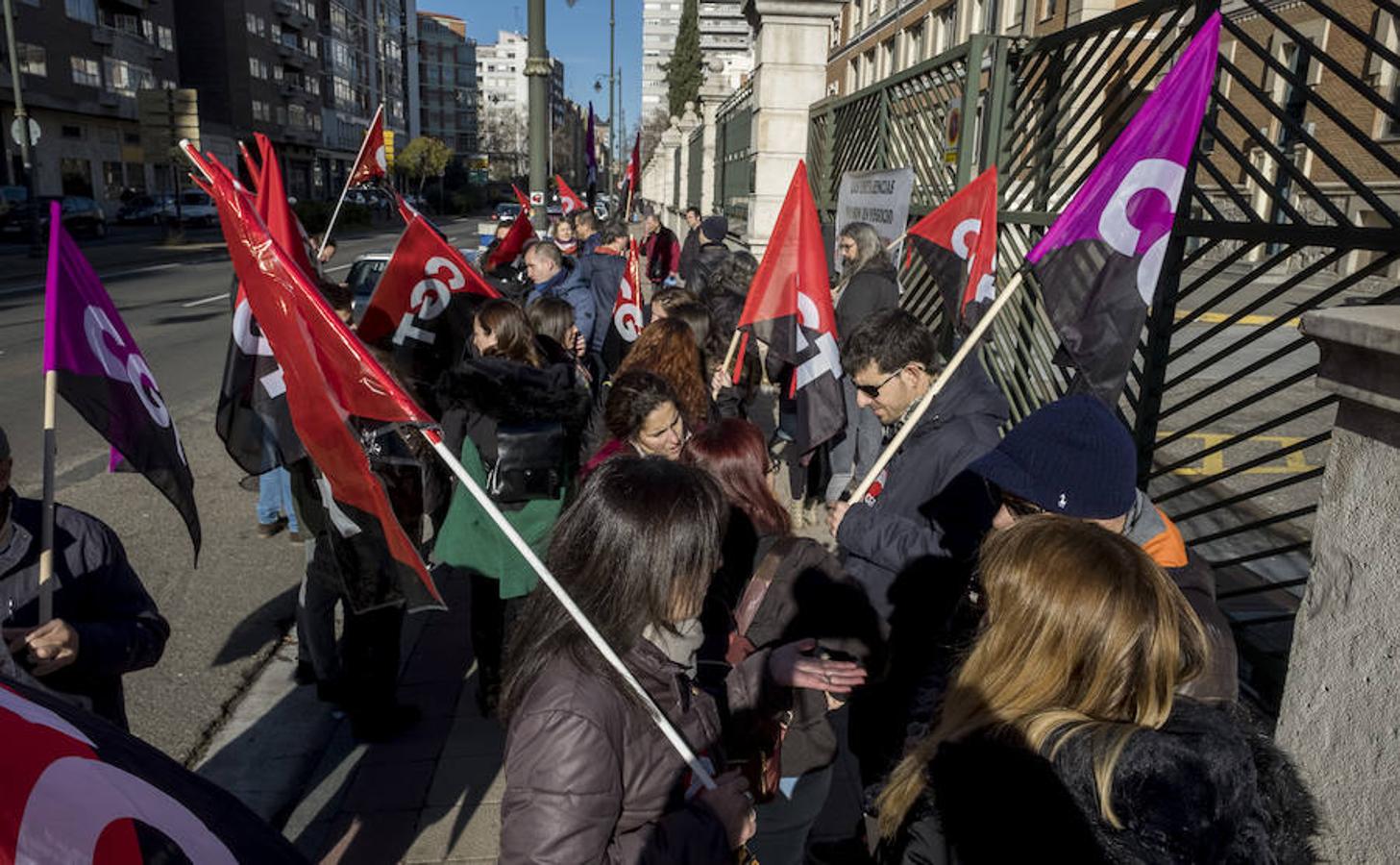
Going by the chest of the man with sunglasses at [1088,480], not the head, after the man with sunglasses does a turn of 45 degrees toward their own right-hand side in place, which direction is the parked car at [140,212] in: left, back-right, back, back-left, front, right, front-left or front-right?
front

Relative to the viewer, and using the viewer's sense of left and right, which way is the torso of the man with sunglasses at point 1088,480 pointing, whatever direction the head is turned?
facing to the left of the viewer

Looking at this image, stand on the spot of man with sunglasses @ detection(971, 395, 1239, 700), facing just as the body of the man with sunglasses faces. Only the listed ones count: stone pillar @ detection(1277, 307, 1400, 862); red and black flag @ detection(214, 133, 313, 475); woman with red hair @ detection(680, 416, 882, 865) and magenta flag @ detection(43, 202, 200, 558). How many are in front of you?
3

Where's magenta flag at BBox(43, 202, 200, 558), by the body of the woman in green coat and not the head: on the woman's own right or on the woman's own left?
on the woman's own left

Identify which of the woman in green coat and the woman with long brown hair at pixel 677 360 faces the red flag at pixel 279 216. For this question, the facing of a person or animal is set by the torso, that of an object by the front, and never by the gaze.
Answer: the woman in green coat

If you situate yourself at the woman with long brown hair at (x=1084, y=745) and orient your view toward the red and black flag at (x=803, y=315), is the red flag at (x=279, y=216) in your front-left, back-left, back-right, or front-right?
front-left

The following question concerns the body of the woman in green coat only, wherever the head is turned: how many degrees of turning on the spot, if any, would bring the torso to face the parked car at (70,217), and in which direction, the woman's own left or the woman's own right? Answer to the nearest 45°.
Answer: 0° — they already face it

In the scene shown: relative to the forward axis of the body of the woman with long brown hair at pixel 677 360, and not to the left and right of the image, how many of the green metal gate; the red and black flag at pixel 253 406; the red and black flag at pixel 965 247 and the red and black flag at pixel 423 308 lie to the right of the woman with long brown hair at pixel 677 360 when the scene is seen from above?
2

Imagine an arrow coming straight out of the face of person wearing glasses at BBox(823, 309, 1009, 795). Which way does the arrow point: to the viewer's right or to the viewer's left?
to the viewer's left

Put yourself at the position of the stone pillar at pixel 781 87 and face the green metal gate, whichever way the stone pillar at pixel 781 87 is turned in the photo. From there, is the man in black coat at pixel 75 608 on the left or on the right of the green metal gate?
right

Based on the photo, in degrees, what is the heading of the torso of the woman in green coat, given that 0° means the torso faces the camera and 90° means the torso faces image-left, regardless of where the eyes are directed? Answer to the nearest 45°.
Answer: approximately 135°

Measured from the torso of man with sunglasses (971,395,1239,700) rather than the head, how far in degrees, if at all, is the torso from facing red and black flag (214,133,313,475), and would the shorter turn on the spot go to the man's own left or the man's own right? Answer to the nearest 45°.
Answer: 0° — they already face it

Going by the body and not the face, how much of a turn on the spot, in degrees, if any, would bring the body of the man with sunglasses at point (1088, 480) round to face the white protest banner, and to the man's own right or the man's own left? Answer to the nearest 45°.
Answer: approximately 90° to the man's own right
